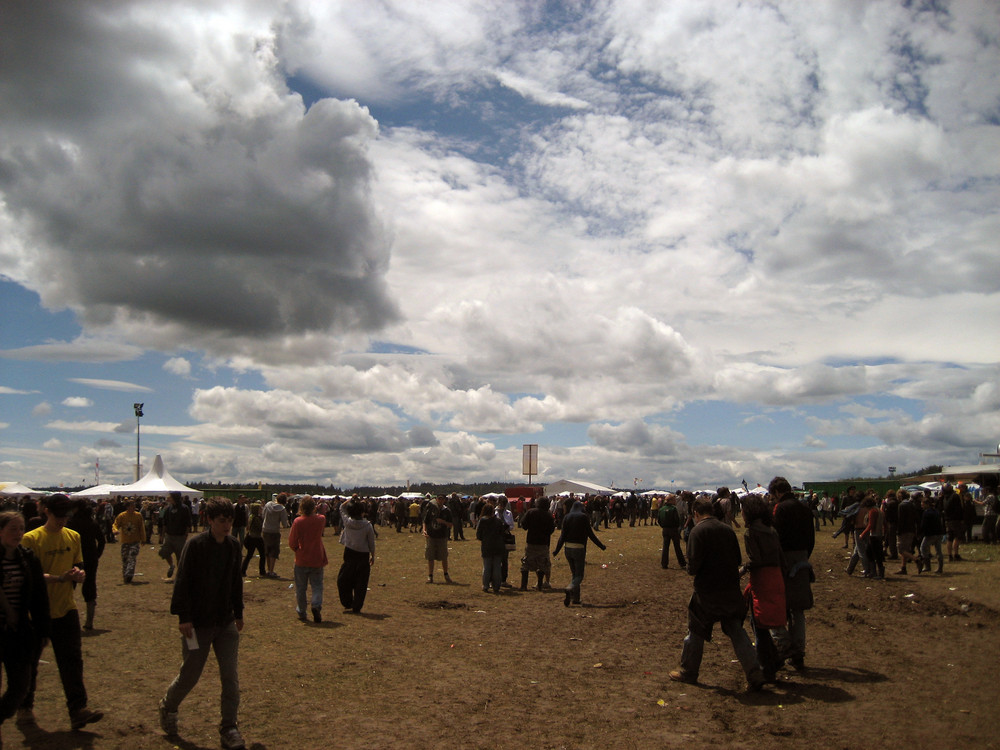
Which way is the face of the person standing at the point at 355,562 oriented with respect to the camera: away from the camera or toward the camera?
away from the camera

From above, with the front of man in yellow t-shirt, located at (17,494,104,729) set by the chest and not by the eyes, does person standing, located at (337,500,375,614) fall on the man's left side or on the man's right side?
on the man's left side

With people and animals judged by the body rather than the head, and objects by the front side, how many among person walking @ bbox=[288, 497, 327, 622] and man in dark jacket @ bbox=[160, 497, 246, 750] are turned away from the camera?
1

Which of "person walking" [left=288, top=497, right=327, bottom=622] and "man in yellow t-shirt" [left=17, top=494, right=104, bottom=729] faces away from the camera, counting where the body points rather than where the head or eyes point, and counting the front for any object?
the person walking

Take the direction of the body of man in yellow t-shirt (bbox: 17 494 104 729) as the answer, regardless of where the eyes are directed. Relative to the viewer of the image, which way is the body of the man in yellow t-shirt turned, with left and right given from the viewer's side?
facing the viewer and to the right of the viewer

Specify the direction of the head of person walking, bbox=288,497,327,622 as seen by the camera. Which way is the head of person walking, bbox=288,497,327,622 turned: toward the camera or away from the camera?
away from the camera

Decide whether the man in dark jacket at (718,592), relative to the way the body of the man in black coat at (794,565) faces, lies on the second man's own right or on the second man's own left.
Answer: on the second man's own left

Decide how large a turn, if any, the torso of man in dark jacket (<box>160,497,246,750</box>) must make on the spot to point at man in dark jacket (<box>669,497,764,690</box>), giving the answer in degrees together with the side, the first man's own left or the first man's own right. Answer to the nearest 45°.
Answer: approximately 45° to the first man's own left

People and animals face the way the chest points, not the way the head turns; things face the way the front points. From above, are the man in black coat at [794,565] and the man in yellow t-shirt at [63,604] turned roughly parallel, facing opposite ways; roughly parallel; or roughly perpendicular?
roughly parallel, facing opposite ways

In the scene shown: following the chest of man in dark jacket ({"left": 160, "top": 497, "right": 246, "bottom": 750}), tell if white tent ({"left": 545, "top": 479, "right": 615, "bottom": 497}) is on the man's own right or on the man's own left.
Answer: on the man's own left

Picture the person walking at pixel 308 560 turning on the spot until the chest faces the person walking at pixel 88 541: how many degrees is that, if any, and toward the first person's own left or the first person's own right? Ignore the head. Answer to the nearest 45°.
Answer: approximately 135° to the first person's own left

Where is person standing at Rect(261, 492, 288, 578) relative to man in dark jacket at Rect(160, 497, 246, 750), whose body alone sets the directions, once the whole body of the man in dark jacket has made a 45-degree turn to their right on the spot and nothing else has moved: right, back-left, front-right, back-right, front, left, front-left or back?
back

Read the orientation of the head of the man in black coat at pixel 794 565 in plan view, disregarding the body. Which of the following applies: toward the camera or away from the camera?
away from the camera
